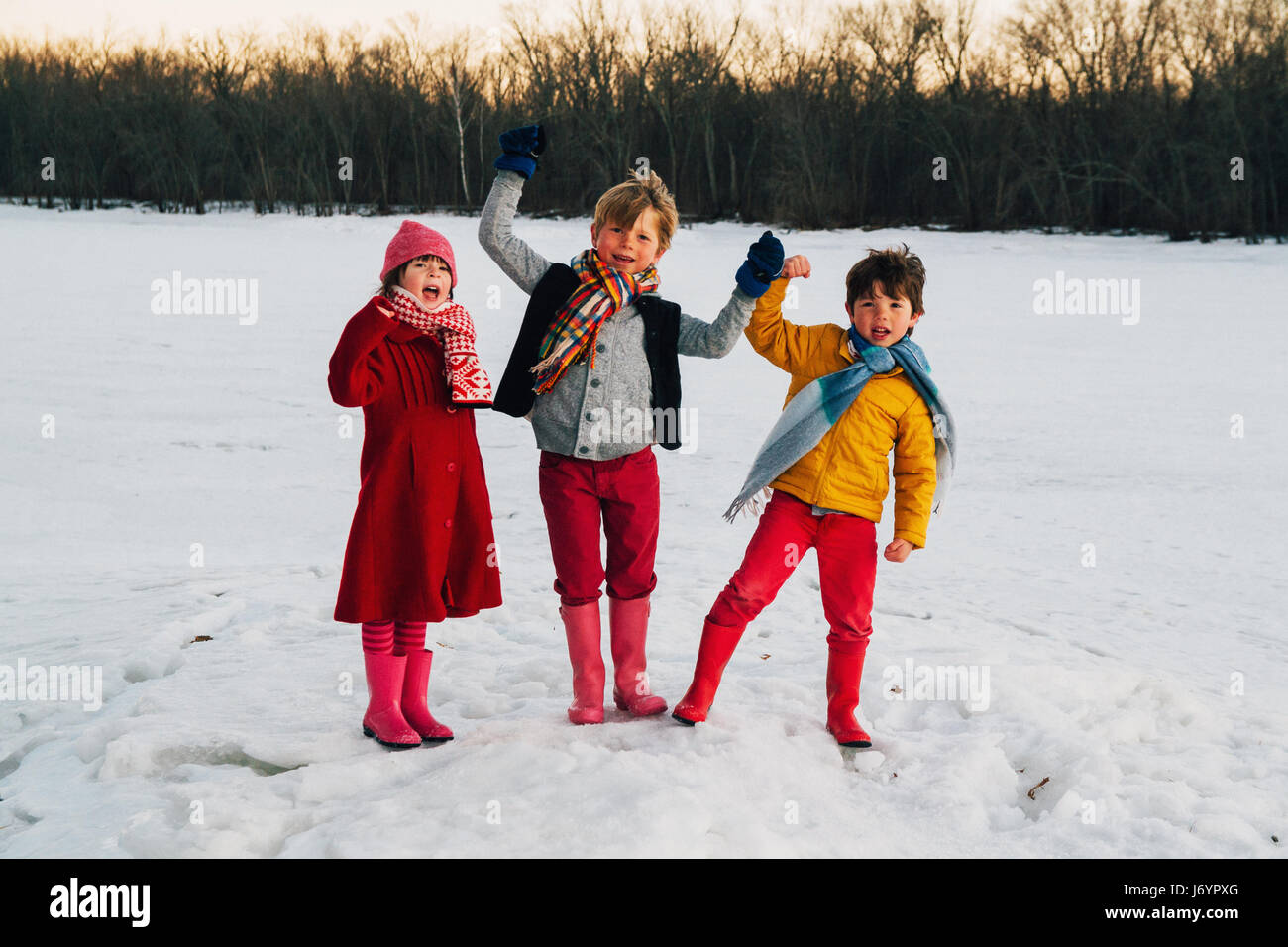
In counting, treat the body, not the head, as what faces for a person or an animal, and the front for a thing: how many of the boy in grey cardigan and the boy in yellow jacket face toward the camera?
2

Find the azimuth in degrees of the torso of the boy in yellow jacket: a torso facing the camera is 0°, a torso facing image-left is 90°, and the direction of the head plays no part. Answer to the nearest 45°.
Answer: approximately 0°

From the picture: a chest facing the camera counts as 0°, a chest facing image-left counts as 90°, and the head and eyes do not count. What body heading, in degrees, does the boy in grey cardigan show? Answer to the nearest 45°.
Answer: approximately 0°

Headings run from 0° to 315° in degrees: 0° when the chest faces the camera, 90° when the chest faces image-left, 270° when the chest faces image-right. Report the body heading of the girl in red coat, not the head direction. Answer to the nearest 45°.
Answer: approximately 315°

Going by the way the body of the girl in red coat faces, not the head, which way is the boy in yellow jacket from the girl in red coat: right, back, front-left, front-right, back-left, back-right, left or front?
front-left
